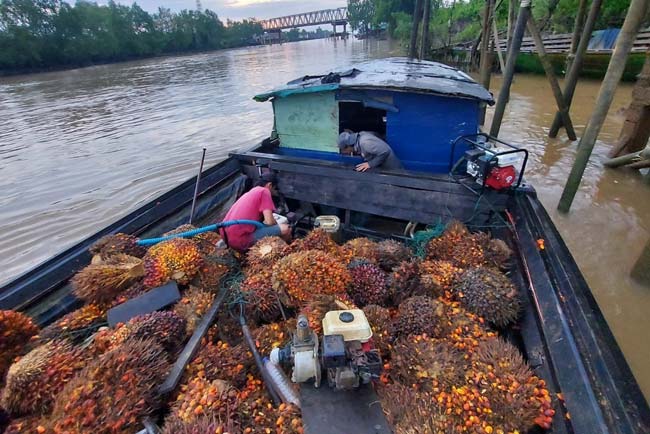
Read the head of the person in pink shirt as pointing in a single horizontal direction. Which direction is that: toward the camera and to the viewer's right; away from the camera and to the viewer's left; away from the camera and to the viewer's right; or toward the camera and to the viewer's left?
away from the camera and to the viewer's right

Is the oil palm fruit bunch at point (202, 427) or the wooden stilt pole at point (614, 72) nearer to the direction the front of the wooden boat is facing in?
the oil palm fruit bunch

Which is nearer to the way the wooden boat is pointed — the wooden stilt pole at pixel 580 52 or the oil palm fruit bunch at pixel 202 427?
the oil palm fruit bunch

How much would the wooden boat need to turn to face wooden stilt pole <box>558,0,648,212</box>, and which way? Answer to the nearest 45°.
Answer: approximately 90° to its left

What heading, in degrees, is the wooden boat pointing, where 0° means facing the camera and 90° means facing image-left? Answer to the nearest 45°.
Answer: approximately 0°

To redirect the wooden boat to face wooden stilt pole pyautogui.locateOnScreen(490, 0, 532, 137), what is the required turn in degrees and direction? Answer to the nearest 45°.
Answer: approximately 135° to its left

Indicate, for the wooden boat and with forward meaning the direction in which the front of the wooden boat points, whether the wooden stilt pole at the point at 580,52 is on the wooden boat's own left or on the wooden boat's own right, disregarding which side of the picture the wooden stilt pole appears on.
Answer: on the wooden boat's own left

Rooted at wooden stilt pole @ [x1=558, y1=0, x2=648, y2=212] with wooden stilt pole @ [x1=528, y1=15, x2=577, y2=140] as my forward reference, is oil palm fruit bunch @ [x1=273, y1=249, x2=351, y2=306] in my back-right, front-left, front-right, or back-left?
back-left

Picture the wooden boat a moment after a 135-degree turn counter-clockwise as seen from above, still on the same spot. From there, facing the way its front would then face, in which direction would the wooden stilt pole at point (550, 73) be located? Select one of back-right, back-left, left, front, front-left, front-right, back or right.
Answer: front

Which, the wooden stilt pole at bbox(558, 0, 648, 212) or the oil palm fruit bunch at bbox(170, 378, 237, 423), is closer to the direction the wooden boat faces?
the oil palm fruit bunch
